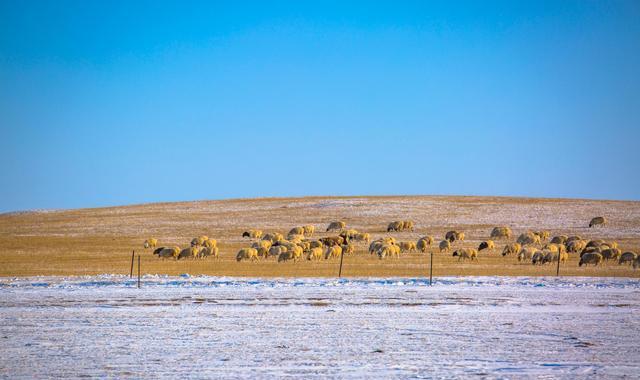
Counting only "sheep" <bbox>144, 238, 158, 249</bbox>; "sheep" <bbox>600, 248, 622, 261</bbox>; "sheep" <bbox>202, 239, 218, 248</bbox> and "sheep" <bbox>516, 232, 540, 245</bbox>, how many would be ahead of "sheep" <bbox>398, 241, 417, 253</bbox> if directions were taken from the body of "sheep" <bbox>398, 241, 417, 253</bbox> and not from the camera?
2

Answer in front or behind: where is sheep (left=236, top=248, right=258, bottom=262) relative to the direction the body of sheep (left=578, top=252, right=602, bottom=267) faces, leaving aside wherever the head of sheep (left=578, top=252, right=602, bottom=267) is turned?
in front

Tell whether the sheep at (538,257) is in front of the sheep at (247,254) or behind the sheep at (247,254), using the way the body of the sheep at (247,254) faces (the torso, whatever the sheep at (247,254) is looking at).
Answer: behind

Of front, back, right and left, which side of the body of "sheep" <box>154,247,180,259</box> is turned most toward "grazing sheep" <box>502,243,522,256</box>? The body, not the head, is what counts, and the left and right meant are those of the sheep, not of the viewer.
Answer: back

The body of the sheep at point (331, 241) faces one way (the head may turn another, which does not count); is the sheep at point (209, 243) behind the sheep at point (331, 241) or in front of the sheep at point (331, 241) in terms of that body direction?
in front

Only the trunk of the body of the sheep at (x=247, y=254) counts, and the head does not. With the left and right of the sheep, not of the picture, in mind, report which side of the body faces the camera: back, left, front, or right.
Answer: left

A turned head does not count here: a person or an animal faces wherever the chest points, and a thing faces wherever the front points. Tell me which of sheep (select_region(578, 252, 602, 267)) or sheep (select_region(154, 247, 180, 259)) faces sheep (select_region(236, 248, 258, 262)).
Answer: sheep (select_region(578, 252, 602, 267))

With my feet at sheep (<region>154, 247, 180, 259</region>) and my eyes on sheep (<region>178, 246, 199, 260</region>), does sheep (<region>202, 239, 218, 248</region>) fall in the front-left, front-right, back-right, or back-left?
front-left

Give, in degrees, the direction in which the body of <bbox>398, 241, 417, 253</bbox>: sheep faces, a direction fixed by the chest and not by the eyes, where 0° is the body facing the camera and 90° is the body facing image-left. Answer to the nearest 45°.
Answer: approximately 90°

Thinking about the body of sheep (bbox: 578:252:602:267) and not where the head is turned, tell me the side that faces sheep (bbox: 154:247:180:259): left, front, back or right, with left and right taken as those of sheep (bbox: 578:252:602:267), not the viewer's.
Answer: front

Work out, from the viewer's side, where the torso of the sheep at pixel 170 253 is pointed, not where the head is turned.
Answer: to the viewer's left

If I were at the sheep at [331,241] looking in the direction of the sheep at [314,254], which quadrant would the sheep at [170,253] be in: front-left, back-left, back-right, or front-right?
front-right

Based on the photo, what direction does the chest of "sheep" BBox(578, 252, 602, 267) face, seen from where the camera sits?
to the viewer's left
